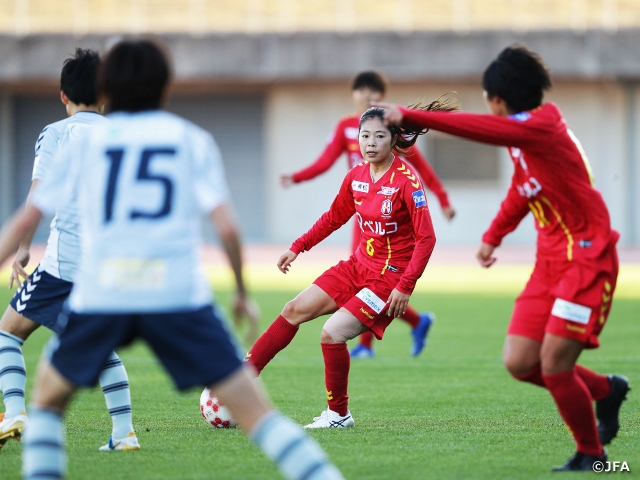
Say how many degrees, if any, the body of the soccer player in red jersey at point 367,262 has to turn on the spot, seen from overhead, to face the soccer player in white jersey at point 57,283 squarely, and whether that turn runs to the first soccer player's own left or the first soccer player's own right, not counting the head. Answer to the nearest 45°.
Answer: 0° — they already face them

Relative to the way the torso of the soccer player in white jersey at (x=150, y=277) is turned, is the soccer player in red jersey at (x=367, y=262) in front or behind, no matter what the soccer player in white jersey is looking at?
in front

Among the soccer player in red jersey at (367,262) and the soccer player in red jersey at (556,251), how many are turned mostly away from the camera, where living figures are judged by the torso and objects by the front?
0

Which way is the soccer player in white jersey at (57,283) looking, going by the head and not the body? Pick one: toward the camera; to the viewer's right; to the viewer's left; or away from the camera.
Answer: away from the camera

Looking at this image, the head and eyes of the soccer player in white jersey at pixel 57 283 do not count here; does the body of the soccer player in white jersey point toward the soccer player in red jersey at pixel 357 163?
no

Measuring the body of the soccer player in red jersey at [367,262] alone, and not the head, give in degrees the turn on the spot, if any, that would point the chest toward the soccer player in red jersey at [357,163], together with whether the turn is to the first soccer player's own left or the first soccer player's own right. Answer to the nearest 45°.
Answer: approximately 135° to the first soccer player's own right

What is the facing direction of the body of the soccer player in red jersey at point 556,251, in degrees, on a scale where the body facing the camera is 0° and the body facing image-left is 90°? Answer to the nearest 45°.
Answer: approximately 45°

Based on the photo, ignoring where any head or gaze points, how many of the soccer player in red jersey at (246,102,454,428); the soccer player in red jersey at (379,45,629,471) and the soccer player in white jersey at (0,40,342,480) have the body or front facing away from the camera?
1

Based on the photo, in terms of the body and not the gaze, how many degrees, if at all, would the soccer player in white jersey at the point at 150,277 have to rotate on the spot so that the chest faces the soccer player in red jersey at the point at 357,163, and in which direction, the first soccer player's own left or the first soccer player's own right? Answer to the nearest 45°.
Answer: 0° — they already face them

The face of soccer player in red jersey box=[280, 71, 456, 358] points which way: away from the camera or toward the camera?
toward the camera

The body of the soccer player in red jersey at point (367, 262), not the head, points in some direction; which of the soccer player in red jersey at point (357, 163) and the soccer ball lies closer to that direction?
the soccer ball

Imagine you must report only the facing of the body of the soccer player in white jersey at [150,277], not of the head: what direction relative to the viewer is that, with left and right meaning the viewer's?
facing away from the viewer

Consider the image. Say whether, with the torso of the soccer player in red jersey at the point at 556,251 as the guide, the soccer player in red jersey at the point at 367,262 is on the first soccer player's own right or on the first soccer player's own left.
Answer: on the first soccer player's own right

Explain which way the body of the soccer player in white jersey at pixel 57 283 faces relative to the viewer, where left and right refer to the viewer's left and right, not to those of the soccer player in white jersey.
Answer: facing away from the viewer and to the left of the viewer

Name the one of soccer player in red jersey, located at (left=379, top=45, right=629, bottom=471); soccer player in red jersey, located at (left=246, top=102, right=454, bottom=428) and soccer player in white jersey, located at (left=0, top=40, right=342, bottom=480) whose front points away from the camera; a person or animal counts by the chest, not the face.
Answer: the soccer player in white jersey

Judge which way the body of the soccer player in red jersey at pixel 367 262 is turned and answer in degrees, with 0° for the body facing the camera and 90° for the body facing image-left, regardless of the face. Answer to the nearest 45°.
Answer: approximately 45°
